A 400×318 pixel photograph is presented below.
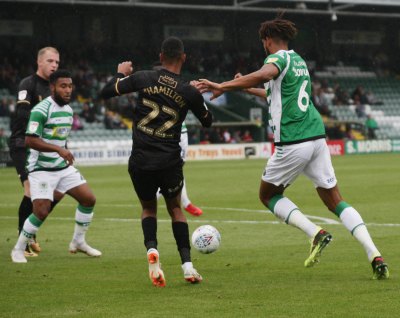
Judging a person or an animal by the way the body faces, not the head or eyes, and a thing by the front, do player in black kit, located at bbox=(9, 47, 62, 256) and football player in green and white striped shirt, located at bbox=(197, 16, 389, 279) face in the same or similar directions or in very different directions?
very different directions

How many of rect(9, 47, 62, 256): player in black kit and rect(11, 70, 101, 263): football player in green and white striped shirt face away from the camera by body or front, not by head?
0

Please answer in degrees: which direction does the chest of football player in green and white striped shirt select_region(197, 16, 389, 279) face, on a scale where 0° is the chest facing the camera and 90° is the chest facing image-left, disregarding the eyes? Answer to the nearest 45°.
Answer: approximately 135°

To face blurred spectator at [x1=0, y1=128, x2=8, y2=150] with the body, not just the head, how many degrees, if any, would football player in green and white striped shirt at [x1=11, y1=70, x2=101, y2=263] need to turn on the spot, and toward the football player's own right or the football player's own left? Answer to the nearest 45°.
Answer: approximately 135° to the football player's own left

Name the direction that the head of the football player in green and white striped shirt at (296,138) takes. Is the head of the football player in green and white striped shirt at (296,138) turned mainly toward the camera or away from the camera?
away from the camera

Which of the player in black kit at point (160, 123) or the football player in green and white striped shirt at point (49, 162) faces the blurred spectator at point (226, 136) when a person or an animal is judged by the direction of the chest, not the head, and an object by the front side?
the player in black kit

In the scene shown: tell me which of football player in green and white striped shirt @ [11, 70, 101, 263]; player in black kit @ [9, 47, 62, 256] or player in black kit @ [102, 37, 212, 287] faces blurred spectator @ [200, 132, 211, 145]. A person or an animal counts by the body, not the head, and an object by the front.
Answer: player in black kit @ [102, 37, 212, 287]

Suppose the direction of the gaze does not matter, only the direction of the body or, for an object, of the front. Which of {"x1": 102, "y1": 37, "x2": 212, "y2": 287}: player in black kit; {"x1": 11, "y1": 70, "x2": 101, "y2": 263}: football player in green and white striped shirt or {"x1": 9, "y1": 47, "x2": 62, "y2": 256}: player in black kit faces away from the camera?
{"x1": 102, "y1": 37, "x2": 212, "y2": 287}: player in black kit

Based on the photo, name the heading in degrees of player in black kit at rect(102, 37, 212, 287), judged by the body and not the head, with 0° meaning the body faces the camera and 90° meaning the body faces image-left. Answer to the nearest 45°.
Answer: approximately 180°

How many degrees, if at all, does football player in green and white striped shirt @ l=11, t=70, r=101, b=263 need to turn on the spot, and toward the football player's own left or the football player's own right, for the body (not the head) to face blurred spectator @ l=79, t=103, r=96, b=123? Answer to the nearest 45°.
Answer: approximately 135° to the football player's own left

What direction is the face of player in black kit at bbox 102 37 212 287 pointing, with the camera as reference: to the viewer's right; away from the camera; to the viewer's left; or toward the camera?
away from the camera
